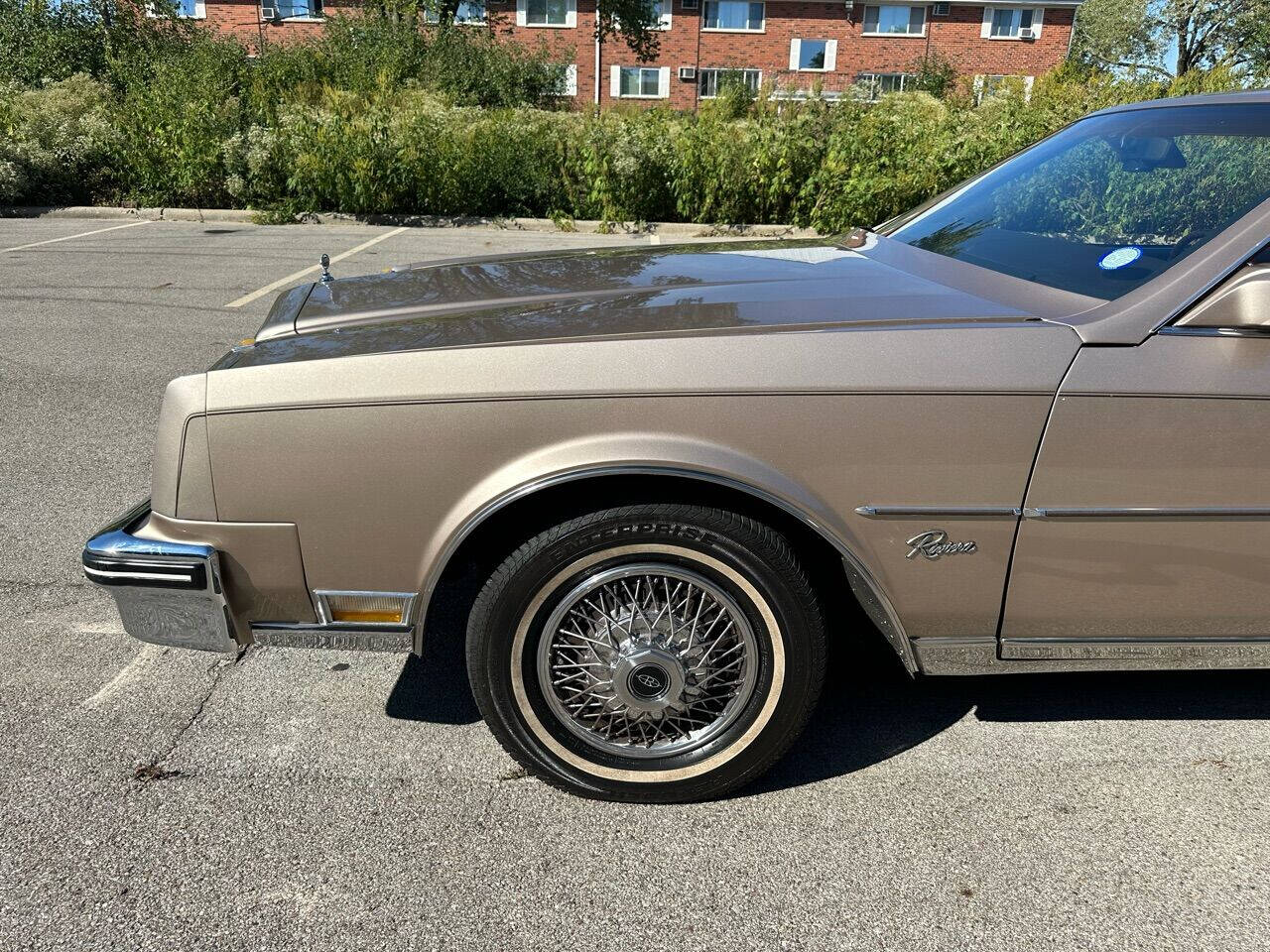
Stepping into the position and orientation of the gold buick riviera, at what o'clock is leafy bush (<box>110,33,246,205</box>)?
The leafy bush is roughly at 2 o'clock from the gold buick riviera.

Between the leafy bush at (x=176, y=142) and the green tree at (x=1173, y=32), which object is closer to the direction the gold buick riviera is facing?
the leafy bush

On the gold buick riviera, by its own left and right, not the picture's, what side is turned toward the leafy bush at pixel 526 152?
right

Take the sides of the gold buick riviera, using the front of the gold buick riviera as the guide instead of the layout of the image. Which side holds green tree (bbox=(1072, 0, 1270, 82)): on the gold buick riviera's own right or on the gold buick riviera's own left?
on the gold buick riviera's own right

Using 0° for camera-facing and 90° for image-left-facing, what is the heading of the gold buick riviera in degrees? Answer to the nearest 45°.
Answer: approximately 90°

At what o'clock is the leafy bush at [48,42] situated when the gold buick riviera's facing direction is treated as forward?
The leafy bush is roughly at 2 o'clock from the gold buick riviera.

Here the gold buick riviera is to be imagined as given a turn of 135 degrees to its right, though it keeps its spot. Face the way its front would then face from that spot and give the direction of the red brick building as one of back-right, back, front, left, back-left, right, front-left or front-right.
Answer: front-left

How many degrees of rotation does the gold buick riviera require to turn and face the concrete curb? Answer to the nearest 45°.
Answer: approximately 90° to its right
